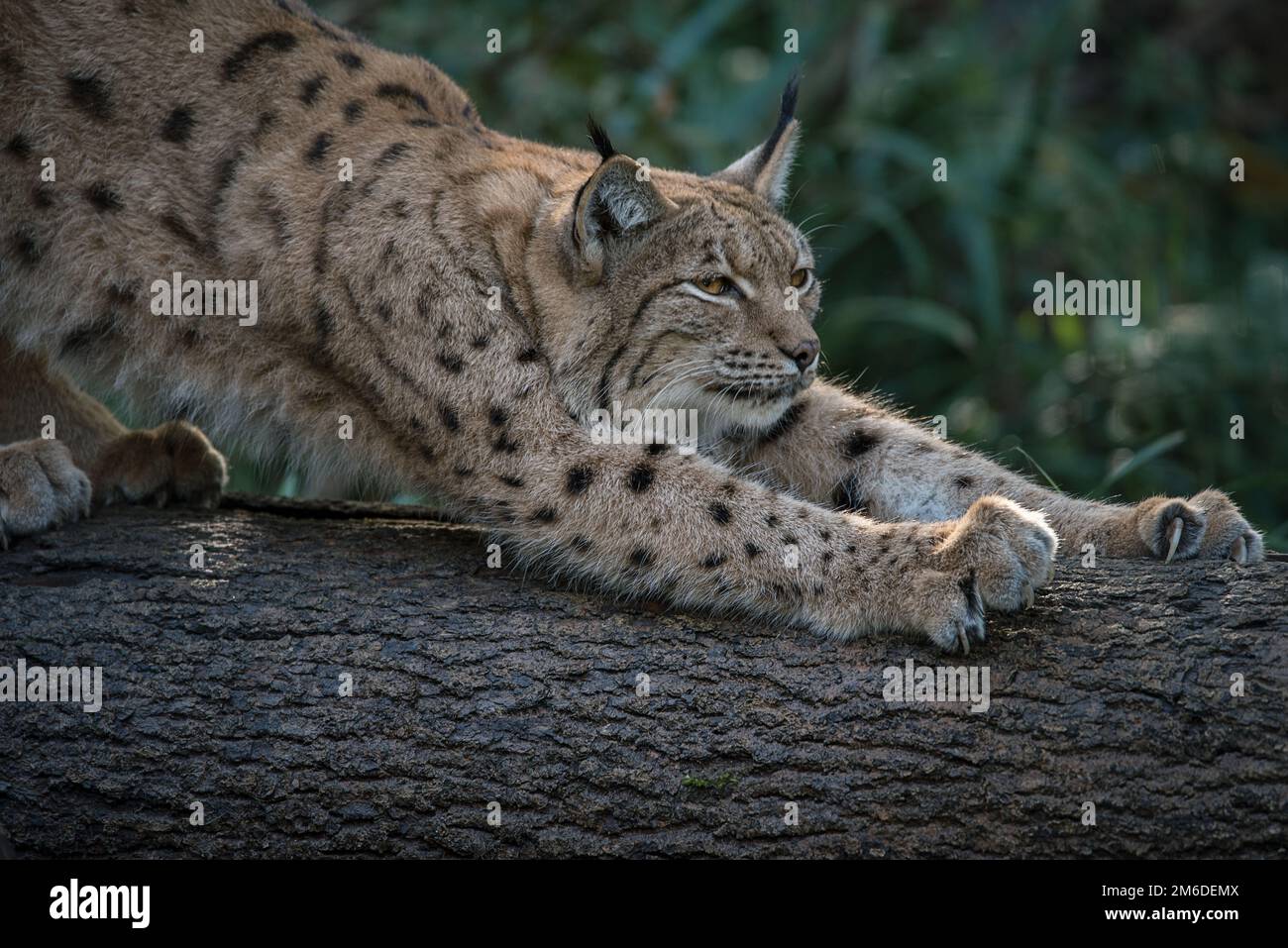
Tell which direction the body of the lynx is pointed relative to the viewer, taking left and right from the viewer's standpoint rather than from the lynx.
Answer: facing to the right of the viewer
